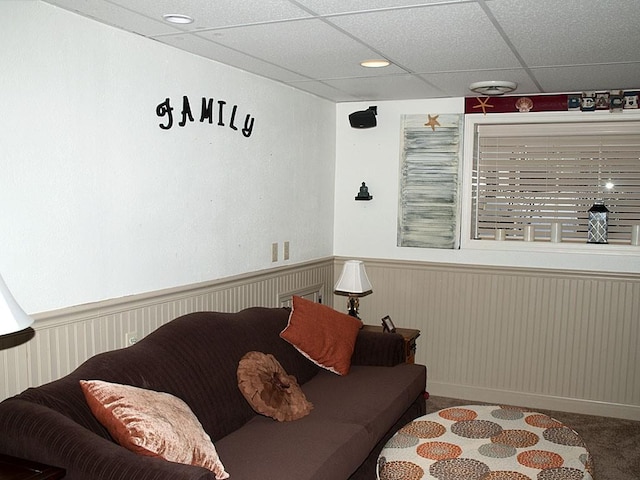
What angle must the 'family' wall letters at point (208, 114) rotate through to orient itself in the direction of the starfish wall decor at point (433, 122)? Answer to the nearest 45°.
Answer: approximately 90° to its left

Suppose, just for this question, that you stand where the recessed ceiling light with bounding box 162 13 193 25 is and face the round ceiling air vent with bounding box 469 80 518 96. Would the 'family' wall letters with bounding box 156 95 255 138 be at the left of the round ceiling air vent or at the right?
left

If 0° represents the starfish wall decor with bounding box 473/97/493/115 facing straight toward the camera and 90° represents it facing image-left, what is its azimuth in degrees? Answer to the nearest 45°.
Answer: approximately 0°

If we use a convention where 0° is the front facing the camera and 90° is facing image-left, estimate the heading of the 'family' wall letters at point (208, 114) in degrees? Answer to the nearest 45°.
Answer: approximately 315°

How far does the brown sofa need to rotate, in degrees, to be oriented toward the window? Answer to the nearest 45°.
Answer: approximately 90° to its left

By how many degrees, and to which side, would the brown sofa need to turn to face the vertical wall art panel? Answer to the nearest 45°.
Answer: approximately 90° to its left

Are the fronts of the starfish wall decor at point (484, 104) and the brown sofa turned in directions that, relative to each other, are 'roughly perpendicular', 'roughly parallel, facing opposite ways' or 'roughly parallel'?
roughly perpendicular

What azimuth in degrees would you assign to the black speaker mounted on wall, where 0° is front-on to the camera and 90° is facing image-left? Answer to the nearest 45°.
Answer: approximately 45°
